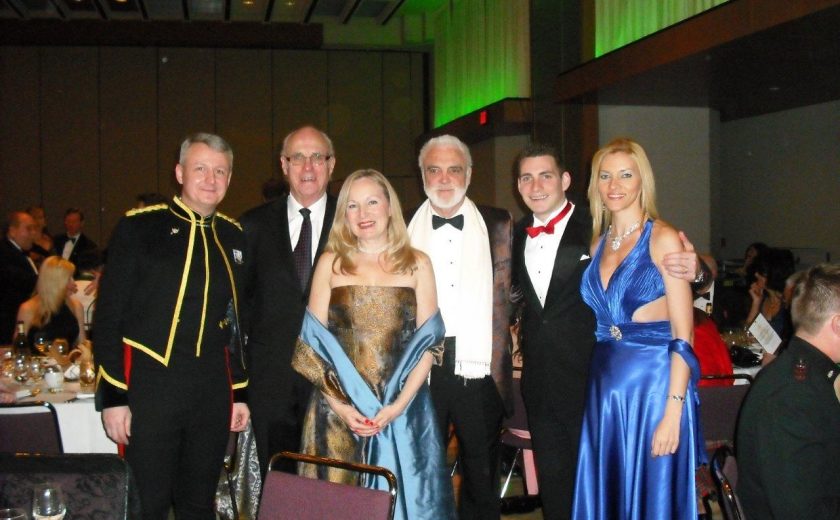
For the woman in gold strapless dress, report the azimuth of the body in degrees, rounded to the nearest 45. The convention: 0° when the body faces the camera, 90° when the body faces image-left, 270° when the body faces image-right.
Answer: approximately 0°

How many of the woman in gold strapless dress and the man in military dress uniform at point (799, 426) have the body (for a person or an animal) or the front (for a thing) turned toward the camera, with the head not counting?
1

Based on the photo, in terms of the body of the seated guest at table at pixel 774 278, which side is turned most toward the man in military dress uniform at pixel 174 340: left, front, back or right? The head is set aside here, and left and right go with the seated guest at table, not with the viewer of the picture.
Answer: front

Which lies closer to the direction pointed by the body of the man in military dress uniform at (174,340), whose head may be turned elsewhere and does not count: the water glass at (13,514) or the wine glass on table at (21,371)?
the water glass

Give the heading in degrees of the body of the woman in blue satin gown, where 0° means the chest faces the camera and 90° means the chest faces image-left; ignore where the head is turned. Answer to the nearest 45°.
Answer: approximately 45°

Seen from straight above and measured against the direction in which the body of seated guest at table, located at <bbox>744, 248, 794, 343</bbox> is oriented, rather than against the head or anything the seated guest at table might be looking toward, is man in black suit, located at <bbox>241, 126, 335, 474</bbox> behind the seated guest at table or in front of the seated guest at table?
in front

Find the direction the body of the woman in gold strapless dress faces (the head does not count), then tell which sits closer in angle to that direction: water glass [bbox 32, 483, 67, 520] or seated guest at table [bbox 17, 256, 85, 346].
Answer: the water glass

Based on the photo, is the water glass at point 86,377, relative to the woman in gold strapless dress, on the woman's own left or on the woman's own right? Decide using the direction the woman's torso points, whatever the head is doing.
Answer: on the woman's own right
